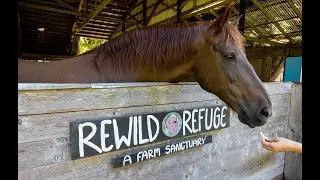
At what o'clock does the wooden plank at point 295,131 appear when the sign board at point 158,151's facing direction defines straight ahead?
The wooden plank is roughly at 9 o'clock from the sign board.

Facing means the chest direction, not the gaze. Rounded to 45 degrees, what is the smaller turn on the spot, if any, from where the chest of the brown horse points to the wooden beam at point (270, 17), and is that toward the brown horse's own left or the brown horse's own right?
approximately 45° to the brown horse's own left

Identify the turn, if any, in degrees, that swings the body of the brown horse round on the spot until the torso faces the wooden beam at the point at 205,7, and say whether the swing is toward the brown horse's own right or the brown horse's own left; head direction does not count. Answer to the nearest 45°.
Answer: approximately 90° to the brown horse's own left

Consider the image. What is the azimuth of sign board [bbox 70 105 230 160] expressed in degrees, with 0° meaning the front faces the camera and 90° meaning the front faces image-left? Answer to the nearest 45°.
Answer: approximately 315°

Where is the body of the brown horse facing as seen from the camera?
to the viewer's right

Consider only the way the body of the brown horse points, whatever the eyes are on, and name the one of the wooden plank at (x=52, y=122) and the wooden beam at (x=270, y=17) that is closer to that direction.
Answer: the wooden beam

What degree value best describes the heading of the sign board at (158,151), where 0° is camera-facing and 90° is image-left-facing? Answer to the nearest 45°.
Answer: approximately 315°

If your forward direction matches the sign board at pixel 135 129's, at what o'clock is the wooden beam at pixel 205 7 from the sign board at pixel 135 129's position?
The wooden beam is roughly at 8 o'clock from the sign board.
